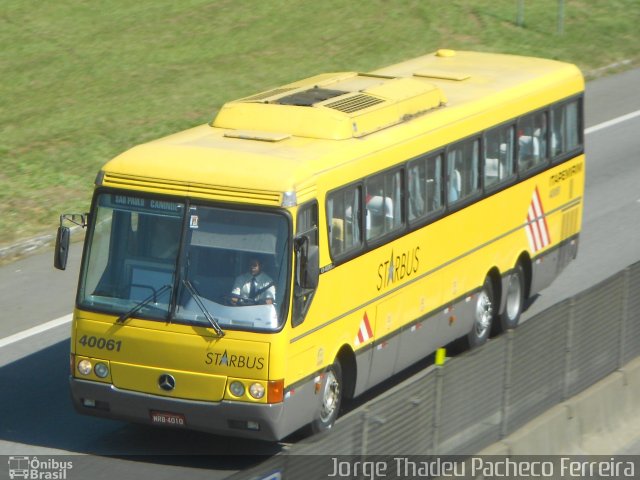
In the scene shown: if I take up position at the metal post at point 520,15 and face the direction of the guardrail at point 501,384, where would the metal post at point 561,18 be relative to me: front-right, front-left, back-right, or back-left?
front-left

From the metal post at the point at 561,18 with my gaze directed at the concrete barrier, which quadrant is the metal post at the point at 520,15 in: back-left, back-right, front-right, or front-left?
back-right

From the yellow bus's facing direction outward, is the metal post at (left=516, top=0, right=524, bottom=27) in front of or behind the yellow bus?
behind

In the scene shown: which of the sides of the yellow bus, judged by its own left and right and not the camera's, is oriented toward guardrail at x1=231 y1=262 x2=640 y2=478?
left

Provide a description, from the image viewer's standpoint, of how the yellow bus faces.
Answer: facing the viewer and to the left of the viewer

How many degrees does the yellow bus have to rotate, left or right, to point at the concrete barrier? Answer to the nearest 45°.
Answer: approximately 135° to its left

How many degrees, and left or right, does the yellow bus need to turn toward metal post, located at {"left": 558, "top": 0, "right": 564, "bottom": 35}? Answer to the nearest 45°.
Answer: approximately 135° to its right
